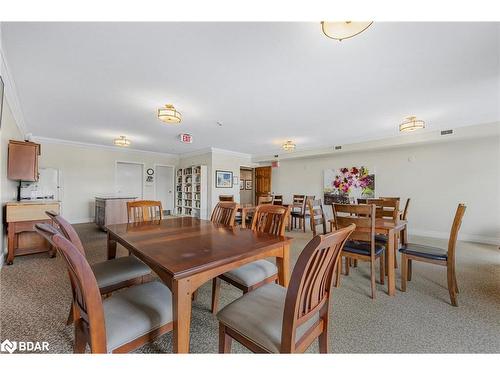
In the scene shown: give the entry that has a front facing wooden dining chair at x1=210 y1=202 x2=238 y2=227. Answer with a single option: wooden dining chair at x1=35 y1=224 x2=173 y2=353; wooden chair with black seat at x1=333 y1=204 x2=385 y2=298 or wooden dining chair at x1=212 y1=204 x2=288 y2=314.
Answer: wooden dining chair at x1=35 y1=224 x2=173 y2=353

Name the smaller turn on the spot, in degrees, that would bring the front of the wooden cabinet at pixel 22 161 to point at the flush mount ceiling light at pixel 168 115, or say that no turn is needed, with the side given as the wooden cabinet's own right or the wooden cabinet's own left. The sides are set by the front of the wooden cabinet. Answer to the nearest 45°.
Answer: approximately 45° to the wooden cabinet's own right

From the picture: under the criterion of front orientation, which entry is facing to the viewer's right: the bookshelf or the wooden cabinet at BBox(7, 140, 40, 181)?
the wooden cabinet

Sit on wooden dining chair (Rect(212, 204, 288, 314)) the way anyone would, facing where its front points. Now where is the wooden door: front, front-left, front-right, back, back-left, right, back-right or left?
back-right

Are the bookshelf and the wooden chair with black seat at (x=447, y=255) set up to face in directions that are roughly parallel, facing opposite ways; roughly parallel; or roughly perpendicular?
roughly perpendicular

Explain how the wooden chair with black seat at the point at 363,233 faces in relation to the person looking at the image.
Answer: facing away from the viewer and to the right of the viewer

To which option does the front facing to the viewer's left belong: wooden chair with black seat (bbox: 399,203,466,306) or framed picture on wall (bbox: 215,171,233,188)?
the wooden chair with black seat

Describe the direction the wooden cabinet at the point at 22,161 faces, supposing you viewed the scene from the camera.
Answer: facing to the right of the viewer
